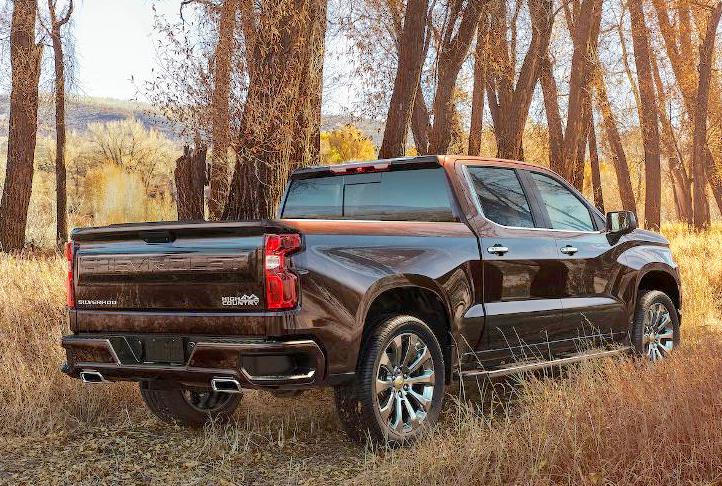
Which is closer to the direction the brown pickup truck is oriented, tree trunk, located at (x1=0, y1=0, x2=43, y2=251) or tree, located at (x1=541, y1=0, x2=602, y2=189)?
the tree

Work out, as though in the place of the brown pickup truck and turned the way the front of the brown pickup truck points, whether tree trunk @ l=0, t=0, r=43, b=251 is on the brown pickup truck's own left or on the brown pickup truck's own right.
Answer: on the brown pickup truck's own left

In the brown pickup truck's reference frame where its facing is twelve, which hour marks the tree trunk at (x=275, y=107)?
The tree trunk is roughly at 10 o'clock from the brown pickup truck.

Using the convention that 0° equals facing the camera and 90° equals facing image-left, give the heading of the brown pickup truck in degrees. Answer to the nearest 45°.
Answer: approximately 225°

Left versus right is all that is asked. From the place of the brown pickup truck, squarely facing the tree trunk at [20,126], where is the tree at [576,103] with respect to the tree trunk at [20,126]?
right

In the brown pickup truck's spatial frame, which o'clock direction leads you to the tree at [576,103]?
The tree is roughly at 11 o'clock from the brown pickup truck.
